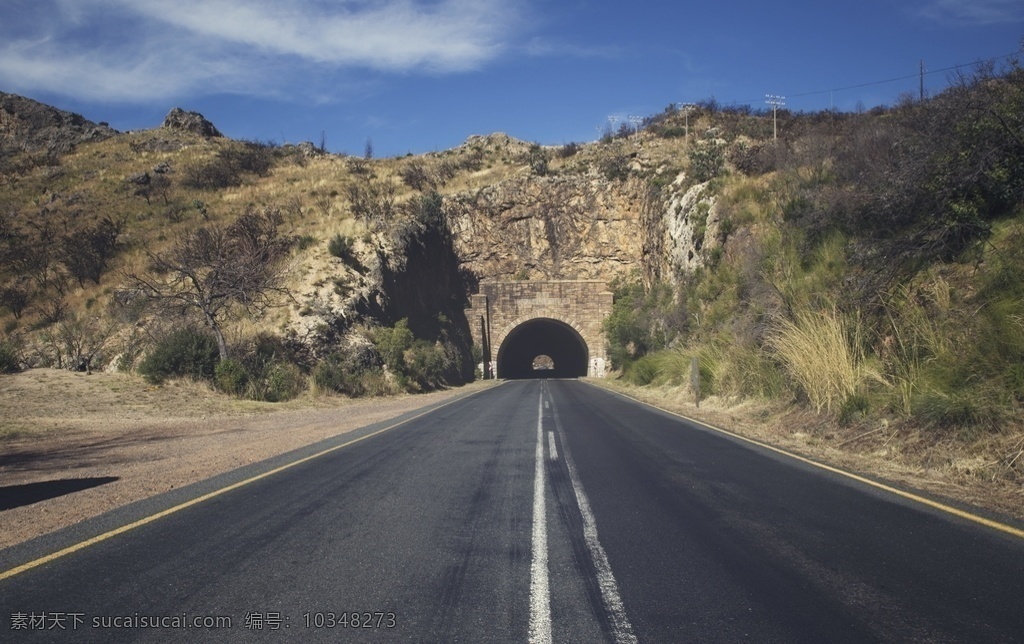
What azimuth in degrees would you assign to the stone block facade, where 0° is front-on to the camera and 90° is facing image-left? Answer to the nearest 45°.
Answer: approximately 0°

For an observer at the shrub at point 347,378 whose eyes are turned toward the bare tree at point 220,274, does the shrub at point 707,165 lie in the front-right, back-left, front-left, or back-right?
back-right

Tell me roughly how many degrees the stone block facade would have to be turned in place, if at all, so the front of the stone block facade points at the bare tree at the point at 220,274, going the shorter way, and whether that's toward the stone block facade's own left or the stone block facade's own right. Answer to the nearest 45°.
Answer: approximately 45° to the stone block facade's own right
